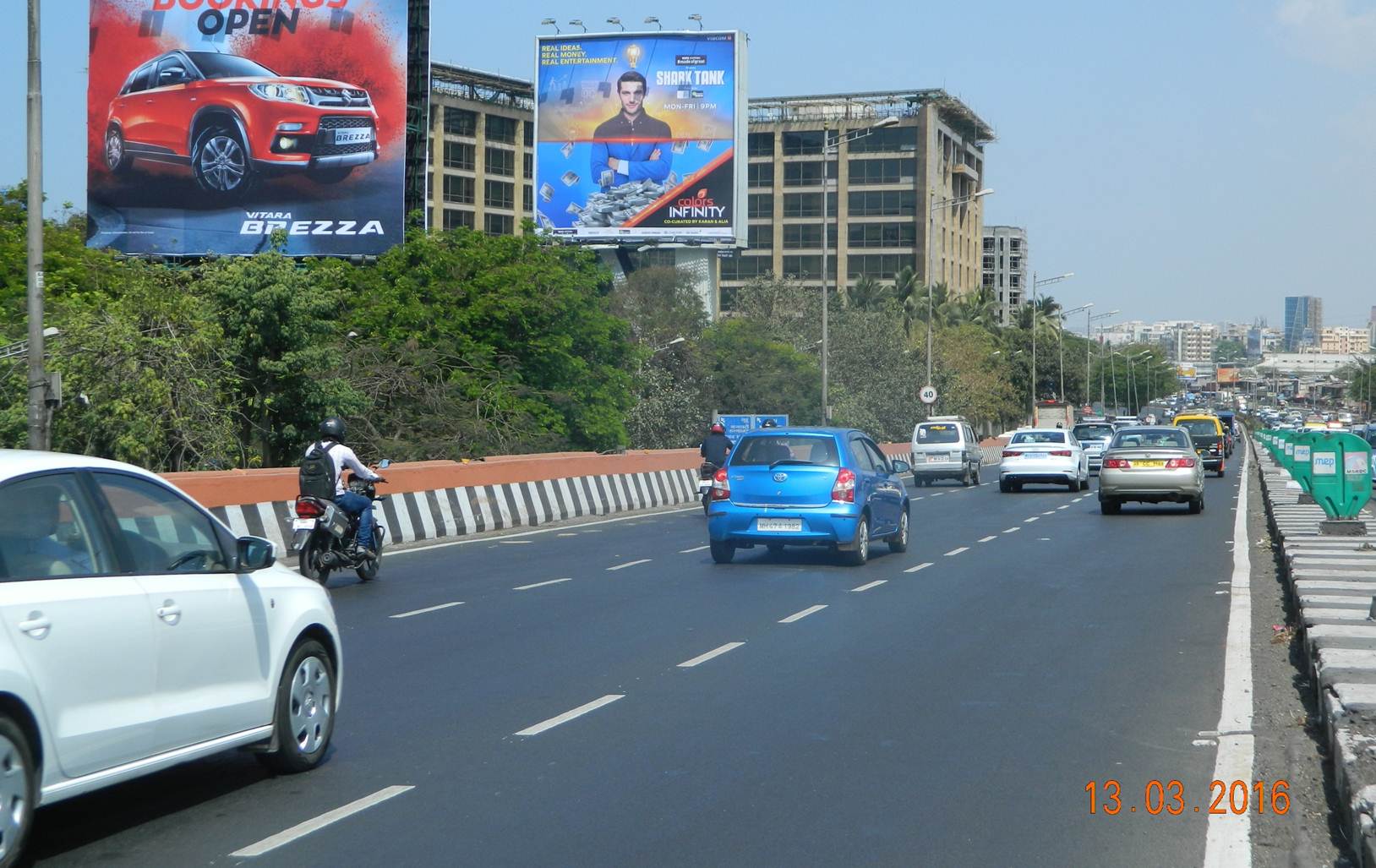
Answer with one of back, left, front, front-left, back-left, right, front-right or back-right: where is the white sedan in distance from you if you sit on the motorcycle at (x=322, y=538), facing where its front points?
front

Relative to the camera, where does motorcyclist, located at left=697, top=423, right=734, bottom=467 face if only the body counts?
away from the camera

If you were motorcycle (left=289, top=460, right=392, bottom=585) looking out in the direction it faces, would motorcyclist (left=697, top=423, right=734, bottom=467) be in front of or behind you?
in front

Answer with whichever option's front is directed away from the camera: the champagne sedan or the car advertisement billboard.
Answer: the champagne sedan

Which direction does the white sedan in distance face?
away from the camera

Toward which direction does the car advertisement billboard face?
toward the camera

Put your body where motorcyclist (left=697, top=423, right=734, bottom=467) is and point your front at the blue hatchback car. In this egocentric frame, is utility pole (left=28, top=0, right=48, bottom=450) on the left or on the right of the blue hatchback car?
right

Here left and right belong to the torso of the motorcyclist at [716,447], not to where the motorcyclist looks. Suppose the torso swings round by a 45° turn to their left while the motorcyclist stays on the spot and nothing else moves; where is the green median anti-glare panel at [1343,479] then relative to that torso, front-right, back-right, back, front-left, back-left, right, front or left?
back

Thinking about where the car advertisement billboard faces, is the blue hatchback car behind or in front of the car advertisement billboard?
in front

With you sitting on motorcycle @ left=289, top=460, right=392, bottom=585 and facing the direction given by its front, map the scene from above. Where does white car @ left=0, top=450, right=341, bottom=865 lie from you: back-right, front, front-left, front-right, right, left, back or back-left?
back-right

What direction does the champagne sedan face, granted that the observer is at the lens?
facing away from the viewer

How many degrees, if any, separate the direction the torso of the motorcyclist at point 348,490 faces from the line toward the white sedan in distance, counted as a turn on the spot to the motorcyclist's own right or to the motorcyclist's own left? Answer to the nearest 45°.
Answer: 0° — they already face it

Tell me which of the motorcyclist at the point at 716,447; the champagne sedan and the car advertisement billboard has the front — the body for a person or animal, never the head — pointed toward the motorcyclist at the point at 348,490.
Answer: the car advertisement billboard

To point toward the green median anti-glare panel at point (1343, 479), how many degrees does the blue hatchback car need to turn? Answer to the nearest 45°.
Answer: approximately 45° to its right

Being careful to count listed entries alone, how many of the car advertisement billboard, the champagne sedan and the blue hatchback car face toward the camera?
1

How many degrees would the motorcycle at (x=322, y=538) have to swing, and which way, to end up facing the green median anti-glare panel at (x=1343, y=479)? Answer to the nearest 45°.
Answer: approximately 45° to its right
